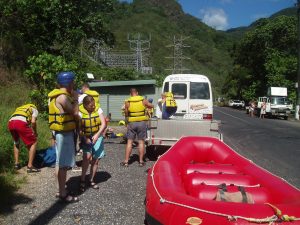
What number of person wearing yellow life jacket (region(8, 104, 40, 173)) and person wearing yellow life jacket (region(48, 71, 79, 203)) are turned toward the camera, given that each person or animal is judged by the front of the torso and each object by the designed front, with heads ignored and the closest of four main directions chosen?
0

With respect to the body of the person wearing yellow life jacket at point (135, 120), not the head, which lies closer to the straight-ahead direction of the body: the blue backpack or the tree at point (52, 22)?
the tree

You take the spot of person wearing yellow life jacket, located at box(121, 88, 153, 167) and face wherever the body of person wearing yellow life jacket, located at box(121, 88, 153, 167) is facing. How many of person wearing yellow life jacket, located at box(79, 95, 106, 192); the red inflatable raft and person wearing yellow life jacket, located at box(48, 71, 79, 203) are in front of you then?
0

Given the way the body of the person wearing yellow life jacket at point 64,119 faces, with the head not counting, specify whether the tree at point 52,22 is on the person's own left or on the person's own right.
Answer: on the person's own left

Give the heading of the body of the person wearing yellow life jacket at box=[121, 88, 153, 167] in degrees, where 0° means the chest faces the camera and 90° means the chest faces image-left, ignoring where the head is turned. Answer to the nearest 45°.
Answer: approximately 180°

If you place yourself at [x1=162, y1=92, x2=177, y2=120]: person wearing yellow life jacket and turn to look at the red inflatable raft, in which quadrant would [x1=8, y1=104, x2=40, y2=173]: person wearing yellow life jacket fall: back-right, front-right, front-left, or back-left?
front-right

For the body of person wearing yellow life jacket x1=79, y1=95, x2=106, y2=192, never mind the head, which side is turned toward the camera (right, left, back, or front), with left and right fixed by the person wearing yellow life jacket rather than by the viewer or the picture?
front

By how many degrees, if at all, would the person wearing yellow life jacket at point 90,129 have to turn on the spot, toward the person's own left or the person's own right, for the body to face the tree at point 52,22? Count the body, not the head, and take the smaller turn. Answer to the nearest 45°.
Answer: approximately 180°
